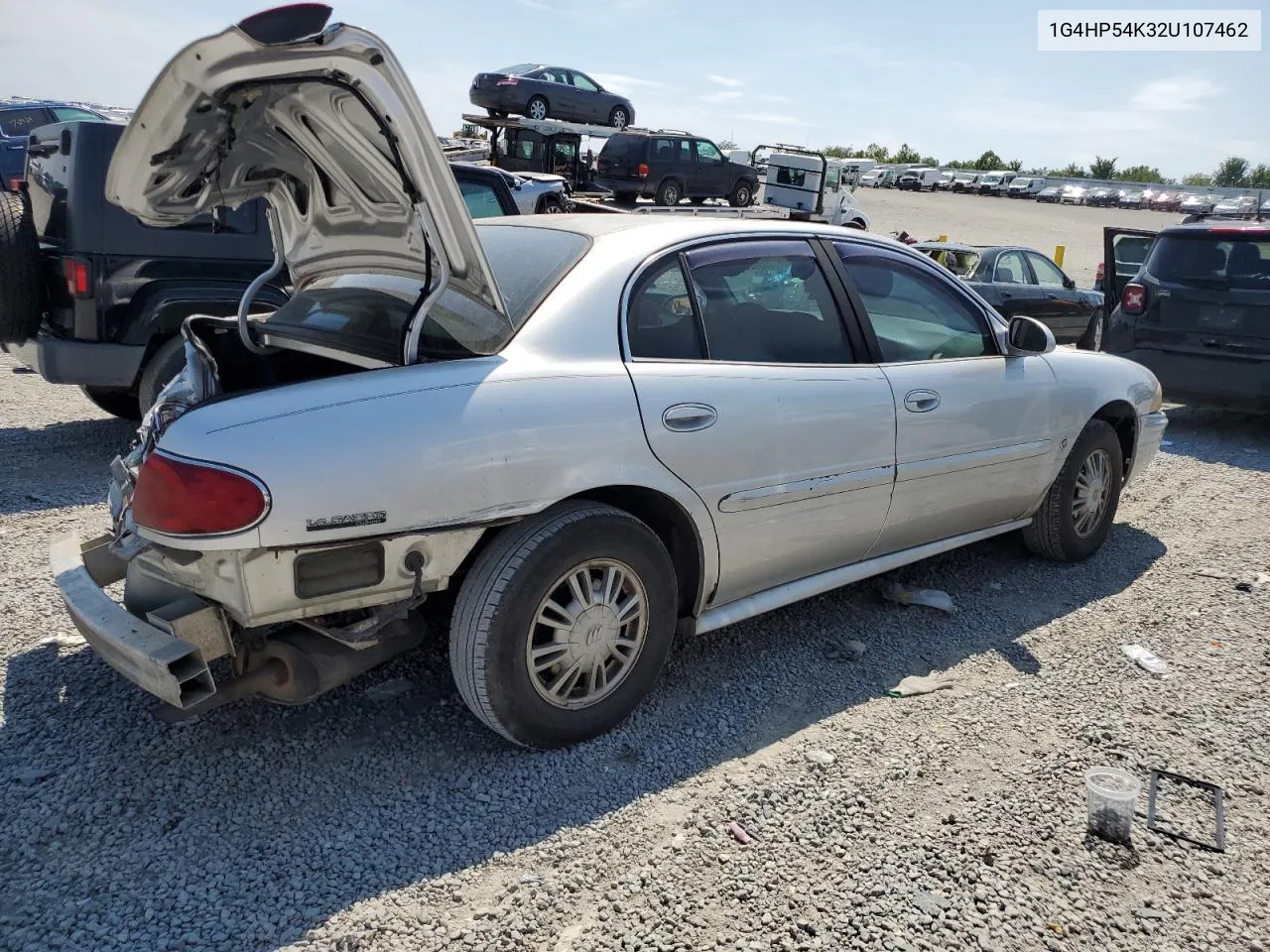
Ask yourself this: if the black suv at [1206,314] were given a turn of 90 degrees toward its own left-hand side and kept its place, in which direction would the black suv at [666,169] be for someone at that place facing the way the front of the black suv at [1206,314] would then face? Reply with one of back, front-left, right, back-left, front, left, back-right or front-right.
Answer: front-right

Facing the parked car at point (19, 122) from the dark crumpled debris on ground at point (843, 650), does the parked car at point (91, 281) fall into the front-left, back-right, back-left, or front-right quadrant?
front-left

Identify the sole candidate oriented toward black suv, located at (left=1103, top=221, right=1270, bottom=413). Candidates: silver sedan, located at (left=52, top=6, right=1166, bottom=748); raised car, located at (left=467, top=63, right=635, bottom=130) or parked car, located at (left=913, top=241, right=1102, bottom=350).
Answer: the silver sedan

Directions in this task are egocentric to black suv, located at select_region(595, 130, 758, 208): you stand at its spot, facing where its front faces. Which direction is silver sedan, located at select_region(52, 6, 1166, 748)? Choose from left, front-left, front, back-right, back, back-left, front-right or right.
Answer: back-right

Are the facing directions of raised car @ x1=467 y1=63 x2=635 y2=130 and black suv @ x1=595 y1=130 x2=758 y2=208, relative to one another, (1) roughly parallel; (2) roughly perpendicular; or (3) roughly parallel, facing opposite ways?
roughly parallel

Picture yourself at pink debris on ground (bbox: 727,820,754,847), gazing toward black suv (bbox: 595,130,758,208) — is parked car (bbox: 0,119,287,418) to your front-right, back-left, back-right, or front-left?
front-left

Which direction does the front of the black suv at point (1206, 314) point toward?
away from the camera

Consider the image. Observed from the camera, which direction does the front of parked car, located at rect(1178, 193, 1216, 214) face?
facing the viewer and to the left of the viewer

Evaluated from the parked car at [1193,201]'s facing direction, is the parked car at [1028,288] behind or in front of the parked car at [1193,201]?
in front

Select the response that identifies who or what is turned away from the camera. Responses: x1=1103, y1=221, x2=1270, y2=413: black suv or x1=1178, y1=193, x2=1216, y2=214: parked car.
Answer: the black suv

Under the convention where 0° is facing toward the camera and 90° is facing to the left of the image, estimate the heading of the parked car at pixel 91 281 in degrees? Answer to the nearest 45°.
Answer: approximately 225°

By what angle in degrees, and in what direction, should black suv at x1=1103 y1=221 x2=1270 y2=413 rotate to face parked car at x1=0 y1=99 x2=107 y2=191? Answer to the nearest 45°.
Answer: approximately 90° to its left

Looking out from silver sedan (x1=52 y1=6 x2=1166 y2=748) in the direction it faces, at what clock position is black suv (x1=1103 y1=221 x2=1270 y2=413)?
The black suv is roughly at 12 o'clock from the silver sedan.
